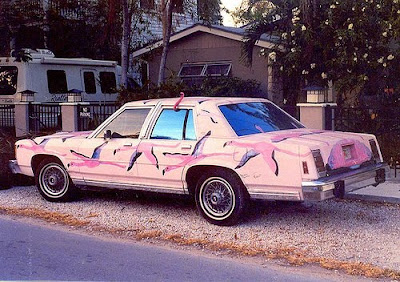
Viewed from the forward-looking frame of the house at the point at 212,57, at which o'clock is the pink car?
The pink car is roughly at 12 o'clock from the house.

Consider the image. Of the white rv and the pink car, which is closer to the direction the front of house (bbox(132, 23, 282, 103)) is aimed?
the pink car

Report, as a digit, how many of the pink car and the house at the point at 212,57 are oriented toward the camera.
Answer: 1

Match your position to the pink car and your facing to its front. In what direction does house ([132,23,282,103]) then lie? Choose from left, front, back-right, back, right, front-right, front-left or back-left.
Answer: front-right

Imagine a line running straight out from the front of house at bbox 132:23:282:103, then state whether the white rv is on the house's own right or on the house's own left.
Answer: on the house's own right

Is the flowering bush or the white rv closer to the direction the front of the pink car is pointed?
the white rv

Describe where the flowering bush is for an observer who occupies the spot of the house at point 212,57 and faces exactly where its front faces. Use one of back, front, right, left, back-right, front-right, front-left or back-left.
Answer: front-left

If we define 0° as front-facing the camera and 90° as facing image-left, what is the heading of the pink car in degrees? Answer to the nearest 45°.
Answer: approximately 135°

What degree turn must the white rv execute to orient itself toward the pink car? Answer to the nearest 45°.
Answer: approximately 135° to its right

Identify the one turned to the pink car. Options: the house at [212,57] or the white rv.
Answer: the house

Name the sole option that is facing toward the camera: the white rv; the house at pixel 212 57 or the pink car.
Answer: the house

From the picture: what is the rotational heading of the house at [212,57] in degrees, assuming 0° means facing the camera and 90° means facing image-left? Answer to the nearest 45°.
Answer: approximately 0°
